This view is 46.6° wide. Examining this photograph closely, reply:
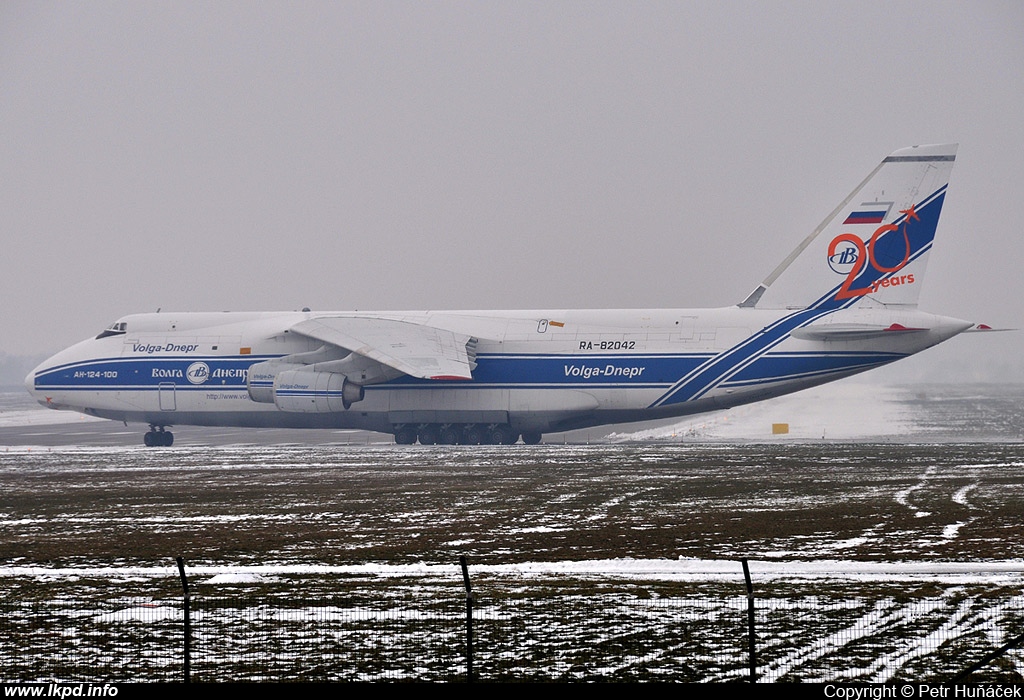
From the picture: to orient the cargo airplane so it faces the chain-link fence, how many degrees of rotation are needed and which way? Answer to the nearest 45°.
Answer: approximately 90° to its left

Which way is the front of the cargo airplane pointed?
to the viewer's left
